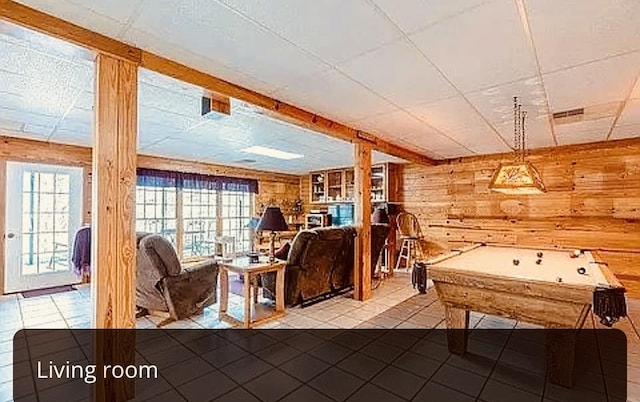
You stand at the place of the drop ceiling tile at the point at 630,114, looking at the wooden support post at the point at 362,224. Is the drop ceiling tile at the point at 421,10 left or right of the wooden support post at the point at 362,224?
left

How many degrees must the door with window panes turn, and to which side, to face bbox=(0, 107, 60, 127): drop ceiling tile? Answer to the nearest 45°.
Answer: approximately 45° to its right

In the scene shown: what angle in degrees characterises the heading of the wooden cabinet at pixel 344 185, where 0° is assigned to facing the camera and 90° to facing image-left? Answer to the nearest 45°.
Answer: approximately 45°

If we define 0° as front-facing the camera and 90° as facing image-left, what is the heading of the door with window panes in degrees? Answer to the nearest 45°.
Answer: approximately 315°
